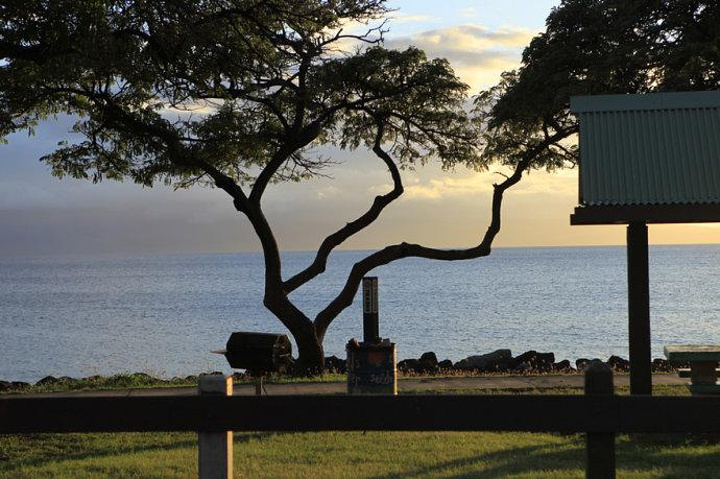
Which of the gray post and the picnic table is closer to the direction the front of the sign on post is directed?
the gray post

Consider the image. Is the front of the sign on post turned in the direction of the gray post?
yes

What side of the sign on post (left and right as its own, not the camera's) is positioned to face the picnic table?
left

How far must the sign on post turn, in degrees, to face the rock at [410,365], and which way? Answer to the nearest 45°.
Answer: approximately 180°

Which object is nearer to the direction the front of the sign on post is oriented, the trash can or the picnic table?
the trash can

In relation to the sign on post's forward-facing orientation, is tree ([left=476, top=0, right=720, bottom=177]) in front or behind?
behind

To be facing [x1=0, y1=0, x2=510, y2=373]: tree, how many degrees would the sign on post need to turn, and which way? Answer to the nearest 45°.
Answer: approximately 180°

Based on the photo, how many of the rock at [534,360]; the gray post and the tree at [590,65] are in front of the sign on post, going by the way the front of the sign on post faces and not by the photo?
1

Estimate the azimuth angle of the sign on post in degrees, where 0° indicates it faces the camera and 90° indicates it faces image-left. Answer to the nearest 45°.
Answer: approximately 0°
